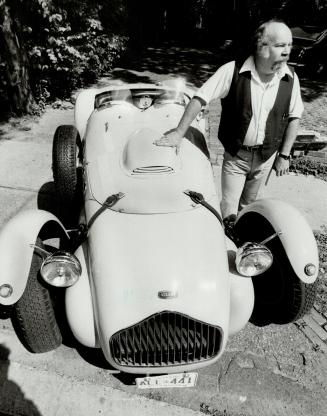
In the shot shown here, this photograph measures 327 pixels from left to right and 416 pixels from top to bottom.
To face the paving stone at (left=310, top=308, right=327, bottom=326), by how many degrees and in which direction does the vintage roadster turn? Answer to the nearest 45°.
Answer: approximately 90° to its left

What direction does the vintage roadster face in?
toward the camera

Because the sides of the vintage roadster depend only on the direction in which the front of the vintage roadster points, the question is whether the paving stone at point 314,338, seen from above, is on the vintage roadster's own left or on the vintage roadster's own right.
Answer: on the vintage roadster's own left

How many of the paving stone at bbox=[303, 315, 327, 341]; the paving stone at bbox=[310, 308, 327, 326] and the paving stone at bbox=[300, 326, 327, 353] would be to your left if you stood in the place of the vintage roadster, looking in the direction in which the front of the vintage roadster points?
3

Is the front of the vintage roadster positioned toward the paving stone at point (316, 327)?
no

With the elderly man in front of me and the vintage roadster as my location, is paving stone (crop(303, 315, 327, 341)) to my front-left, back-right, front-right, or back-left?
front-right

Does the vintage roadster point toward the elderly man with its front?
no

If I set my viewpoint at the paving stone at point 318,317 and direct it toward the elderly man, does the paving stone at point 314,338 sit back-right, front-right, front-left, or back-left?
back-left
